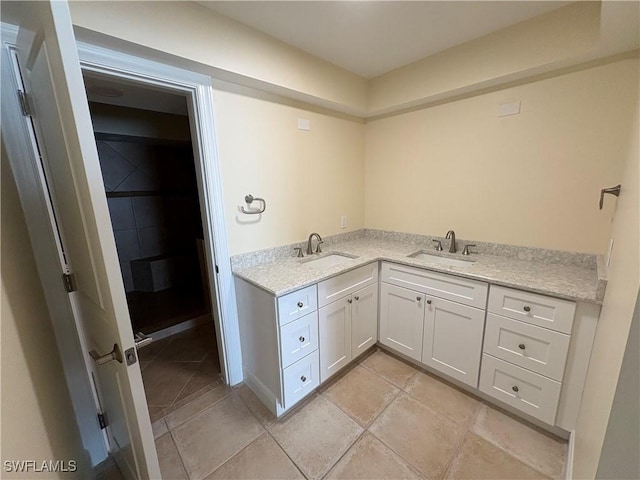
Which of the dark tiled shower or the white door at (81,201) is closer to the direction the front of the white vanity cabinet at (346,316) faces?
the white door

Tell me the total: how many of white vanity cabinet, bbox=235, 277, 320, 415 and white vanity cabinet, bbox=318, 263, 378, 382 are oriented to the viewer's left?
0

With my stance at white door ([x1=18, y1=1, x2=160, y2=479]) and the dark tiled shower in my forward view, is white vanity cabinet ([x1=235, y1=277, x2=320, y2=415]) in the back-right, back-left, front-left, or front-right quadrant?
front-right

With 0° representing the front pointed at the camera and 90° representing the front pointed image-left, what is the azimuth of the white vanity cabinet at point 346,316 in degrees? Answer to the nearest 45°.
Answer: approximately 315°

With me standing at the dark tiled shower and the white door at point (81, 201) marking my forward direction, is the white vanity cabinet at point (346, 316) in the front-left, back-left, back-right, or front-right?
front-left

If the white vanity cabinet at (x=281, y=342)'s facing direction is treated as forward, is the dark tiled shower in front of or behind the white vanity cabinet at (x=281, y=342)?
behind

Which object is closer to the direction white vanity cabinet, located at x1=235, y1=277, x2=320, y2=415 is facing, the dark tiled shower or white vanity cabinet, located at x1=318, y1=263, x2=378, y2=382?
the white vanity cabinet

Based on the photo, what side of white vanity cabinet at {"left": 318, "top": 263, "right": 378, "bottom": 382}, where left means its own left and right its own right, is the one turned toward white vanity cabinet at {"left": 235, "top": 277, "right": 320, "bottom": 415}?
right
